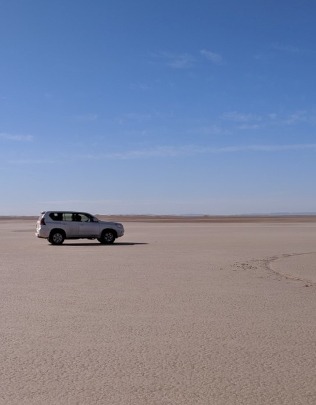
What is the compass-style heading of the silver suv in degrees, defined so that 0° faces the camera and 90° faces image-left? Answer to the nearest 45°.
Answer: approximately 270°
